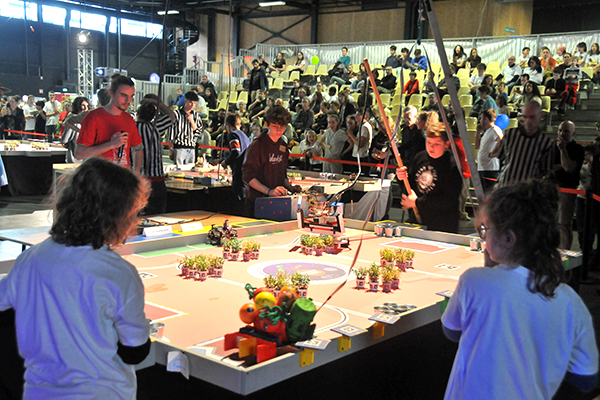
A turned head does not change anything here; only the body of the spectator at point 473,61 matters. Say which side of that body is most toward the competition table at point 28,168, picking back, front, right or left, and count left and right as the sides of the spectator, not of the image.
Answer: front

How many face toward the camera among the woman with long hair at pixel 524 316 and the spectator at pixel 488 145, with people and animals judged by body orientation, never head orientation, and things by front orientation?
0

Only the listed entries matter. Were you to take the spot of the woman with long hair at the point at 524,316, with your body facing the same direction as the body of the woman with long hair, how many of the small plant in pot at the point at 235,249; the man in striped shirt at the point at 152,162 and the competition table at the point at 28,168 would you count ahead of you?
3

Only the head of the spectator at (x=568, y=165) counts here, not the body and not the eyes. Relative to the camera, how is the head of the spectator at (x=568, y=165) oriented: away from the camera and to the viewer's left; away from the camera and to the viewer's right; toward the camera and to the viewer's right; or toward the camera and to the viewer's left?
toward the camera and to the viewer's left

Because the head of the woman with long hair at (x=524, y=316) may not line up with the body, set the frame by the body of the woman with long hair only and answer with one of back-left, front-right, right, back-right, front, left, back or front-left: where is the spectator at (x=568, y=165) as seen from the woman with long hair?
front-right

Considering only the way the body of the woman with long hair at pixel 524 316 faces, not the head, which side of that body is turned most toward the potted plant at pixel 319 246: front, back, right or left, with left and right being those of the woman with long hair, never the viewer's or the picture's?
front

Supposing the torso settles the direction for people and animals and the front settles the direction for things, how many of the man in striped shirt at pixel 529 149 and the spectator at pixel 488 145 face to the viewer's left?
1

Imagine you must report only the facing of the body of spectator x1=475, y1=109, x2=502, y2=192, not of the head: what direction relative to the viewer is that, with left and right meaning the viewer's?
facing to the left of the viewer

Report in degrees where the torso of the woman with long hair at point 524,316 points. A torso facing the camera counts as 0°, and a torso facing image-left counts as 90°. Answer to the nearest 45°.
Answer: approximately 135°

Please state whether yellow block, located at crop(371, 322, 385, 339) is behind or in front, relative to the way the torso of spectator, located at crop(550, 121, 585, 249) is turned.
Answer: in front
